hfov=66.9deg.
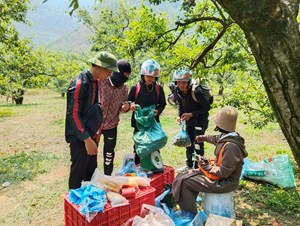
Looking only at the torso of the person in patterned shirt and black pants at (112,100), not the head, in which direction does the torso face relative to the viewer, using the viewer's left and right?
facing the viewer and to the right of the viewer

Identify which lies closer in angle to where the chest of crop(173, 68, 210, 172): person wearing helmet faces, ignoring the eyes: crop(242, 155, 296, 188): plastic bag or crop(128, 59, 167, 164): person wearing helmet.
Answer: the person wearing helmet

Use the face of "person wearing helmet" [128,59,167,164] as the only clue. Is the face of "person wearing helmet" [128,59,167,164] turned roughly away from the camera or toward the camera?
toward the camera

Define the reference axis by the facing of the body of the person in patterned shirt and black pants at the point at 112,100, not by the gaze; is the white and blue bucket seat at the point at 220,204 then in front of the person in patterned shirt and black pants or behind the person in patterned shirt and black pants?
in front

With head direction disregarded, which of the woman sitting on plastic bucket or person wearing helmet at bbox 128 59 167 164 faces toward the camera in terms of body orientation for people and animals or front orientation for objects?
the person wearing helmet

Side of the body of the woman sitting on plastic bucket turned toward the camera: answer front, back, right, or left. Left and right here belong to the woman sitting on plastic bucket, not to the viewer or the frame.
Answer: left

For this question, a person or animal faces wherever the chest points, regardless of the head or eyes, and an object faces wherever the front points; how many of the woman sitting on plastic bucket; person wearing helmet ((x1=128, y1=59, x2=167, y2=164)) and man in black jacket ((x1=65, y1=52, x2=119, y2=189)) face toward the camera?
1

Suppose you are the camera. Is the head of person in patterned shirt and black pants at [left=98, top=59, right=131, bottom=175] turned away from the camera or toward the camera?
toward the camera

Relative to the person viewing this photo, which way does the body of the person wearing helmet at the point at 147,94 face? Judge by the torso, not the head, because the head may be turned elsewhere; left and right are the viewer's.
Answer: facing the viewer

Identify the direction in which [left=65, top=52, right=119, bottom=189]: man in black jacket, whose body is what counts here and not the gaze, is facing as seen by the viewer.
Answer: to the viewer's right

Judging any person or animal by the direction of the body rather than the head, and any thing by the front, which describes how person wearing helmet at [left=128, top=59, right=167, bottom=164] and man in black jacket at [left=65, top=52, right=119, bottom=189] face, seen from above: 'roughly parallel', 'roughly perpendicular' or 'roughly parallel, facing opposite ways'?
roughly perpendicular

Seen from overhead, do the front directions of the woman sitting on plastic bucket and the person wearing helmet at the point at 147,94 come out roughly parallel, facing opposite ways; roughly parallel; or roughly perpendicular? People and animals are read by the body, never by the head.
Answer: roughly perpendicular
